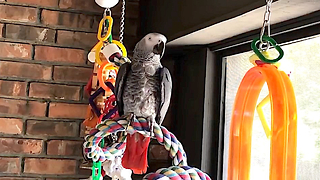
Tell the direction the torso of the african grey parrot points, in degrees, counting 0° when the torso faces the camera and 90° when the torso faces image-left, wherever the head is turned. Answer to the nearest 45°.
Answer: approximately 0°
